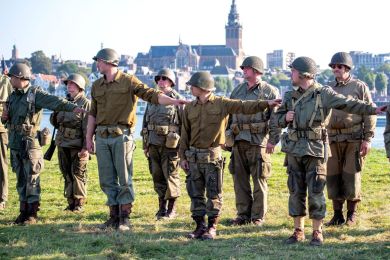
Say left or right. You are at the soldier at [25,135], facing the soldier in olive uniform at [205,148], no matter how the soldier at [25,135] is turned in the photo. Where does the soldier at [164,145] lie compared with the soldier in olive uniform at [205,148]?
left

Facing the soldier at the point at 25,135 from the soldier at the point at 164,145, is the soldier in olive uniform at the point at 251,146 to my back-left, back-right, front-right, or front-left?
back-left

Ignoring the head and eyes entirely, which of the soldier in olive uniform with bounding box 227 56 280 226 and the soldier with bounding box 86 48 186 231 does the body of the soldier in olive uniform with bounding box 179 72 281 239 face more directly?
the soldier

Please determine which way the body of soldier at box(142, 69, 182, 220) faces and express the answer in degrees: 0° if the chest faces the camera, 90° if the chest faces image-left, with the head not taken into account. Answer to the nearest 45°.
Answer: approximately 45°

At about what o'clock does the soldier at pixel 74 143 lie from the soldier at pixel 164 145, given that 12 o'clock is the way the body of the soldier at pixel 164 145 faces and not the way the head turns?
the soldier at pixel 74 143 is roughly at 2 o'clock from the soldier at pixel 164 145.

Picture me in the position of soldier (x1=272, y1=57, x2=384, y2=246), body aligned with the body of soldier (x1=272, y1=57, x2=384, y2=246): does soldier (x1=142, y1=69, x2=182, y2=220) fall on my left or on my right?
on my right

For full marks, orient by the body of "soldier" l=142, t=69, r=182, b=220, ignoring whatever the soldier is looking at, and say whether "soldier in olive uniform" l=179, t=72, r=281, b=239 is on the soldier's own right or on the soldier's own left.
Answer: on the soldier's own left
